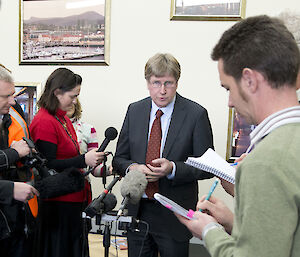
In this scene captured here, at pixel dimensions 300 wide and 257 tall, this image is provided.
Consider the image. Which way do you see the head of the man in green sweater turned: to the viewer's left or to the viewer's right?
to the viewer's left

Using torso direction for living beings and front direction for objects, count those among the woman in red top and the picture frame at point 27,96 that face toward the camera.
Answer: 1

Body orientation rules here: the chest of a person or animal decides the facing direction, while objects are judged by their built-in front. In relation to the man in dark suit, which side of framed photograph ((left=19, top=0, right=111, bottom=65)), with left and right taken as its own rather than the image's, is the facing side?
front

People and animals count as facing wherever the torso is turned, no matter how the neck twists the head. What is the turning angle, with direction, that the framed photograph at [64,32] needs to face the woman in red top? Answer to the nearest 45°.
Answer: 0° — it already faces them

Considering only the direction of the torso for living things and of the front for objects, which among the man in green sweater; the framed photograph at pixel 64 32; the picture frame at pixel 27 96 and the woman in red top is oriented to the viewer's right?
the woman in red top

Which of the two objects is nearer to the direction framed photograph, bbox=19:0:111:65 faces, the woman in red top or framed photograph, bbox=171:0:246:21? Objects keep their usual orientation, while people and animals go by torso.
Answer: the woman in red top

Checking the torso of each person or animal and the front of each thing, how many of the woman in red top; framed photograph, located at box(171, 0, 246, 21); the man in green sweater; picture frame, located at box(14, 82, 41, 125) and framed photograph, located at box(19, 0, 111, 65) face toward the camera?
3

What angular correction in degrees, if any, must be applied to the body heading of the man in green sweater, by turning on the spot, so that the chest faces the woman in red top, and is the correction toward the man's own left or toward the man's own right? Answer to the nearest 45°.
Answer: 0° — they already face them

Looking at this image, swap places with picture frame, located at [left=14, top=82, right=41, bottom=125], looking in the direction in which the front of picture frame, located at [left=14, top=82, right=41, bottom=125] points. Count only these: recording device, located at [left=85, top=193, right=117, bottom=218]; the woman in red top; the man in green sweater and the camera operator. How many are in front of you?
4

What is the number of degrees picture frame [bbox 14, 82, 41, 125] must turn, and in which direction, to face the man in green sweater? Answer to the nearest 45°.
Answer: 0° — it already faces them

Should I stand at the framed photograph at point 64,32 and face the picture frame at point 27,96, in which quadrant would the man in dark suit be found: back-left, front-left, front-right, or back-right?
back-left

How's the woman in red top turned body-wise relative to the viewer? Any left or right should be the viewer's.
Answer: facing to the right of the viewer
